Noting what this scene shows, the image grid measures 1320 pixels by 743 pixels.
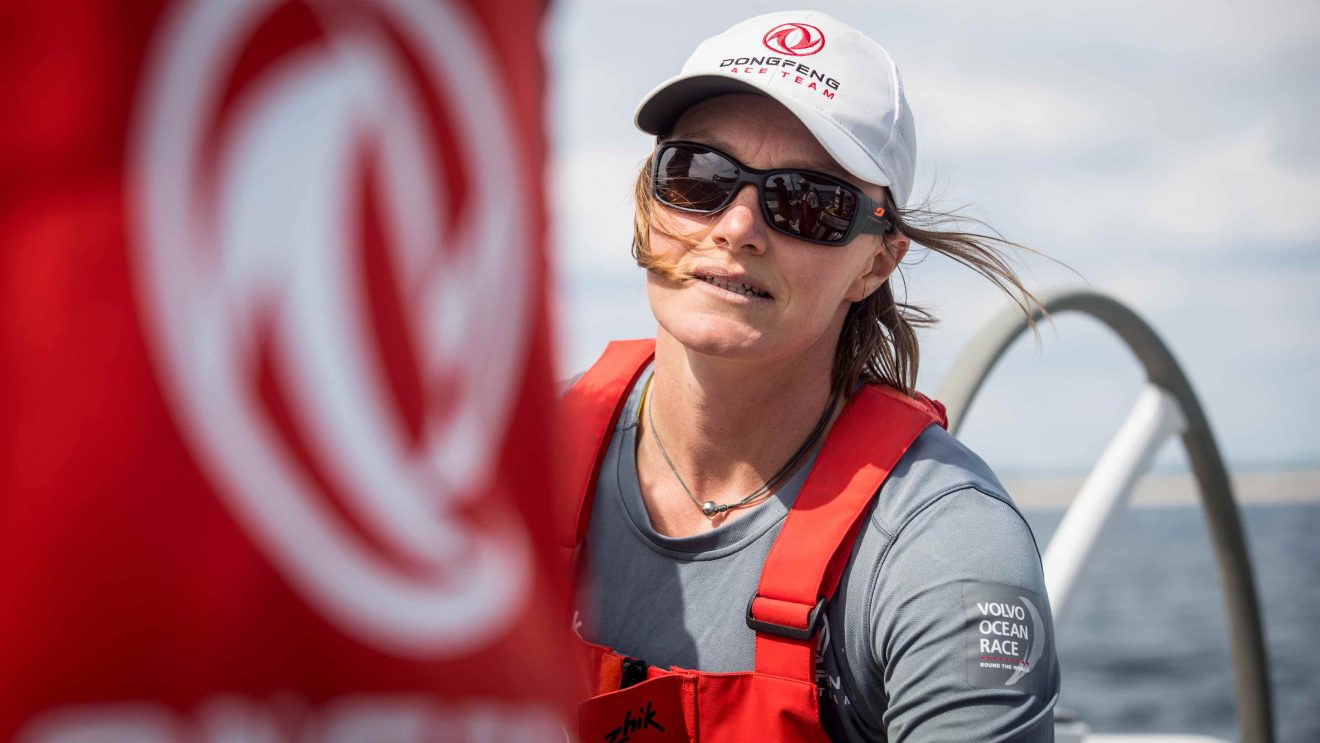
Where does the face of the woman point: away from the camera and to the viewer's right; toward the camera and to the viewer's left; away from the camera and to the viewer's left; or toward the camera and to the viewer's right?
toward the camera and to the viewer's left

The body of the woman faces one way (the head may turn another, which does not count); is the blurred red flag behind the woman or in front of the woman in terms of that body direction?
in front

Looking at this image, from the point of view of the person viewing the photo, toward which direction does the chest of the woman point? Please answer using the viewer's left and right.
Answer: facing the viewer and to the left of the viewer
